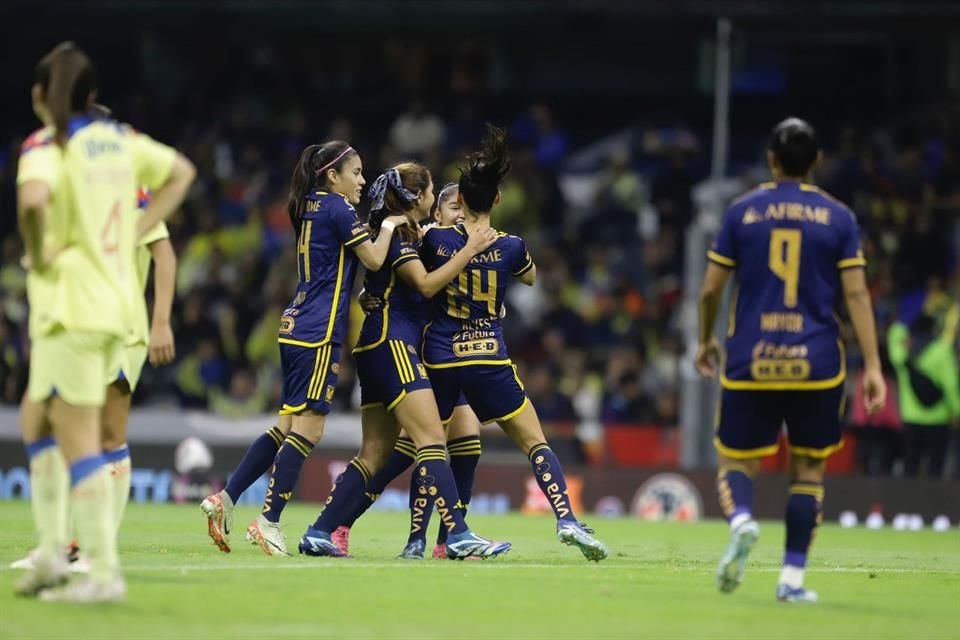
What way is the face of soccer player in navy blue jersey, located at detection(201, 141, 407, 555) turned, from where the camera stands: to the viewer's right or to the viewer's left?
to the viewer's right

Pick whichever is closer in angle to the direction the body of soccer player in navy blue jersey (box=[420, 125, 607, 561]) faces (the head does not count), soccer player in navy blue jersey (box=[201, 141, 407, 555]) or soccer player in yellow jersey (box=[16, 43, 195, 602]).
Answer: the soccer player in navy blue jersey

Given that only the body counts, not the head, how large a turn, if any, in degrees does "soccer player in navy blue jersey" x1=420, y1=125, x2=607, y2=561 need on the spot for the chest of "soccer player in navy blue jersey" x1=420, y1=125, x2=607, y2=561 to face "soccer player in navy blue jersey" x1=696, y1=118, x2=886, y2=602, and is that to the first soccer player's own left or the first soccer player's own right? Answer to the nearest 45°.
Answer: approximately 135° to the first soccer player's own right

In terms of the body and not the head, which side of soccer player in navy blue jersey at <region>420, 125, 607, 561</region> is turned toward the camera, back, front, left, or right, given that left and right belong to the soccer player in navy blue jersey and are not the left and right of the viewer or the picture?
back

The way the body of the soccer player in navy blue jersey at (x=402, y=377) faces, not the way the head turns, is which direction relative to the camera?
to the viewer's right

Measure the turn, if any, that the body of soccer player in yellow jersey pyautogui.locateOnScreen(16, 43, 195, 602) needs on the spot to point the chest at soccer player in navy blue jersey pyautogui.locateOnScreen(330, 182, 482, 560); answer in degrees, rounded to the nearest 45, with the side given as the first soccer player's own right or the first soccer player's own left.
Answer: approximately 90° to the first soccer player's own right

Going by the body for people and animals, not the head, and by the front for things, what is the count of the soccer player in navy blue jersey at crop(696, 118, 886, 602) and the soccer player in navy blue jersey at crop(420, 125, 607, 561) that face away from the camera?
2

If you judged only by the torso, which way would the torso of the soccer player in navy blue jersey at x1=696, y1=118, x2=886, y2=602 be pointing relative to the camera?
away from the camera

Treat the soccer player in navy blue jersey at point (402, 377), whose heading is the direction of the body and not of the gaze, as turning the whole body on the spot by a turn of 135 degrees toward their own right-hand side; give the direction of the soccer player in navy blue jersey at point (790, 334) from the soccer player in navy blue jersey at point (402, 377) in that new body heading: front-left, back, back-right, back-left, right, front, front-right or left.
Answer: left

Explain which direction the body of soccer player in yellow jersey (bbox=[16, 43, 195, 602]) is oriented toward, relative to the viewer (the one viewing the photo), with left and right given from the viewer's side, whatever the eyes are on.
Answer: facing away from the viewer and to the left of the viewer

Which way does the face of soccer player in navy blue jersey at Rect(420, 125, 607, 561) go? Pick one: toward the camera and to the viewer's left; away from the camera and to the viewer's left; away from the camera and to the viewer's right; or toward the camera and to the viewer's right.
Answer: away from the camera and to the viewer's left

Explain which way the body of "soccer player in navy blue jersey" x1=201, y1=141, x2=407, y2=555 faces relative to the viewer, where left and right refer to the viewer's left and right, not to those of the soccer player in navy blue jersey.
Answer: facing away from the viewer and to the right of the viewer

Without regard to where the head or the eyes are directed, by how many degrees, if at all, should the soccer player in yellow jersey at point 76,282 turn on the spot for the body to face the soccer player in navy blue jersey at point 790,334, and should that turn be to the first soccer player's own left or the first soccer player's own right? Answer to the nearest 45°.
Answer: approximately 135° to the first soccer player's own right
